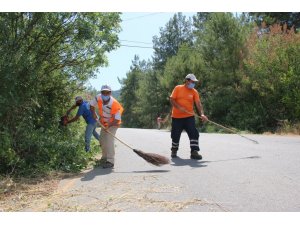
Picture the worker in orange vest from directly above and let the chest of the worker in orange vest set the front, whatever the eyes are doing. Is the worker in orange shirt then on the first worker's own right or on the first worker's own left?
on the first worker's own left

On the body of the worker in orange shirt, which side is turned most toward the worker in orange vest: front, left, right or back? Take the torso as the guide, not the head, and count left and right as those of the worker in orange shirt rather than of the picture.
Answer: right

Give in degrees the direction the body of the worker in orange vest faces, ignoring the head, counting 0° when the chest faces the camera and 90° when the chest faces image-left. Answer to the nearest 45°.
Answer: approximately 0°

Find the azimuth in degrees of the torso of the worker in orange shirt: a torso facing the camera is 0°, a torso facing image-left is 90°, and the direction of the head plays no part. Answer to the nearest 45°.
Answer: approximately 315°
